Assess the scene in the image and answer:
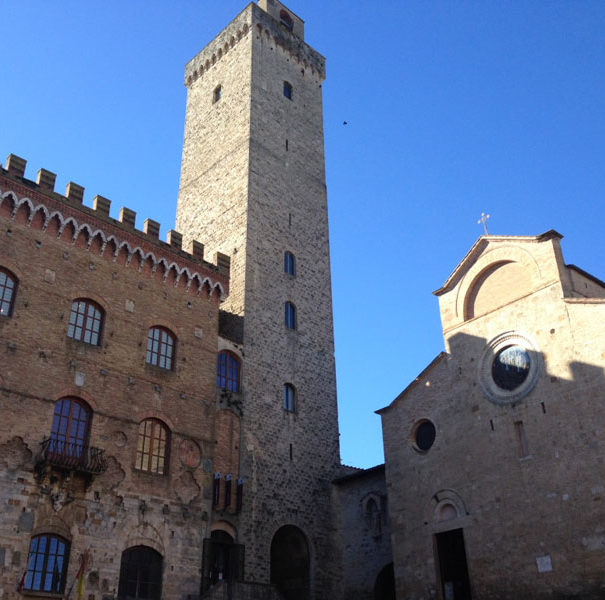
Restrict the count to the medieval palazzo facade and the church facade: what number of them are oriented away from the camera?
0

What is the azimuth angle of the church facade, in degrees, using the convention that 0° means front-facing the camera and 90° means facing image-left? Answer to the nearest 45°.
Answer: approximately 45°
